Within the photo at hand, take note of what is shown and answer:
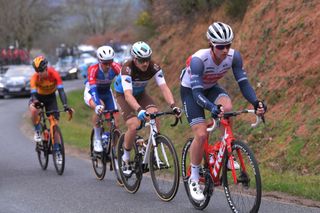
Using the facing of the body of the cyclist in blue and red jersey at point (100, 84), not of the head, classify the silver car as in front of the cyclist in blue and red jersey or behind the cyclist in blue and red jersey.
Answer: behind

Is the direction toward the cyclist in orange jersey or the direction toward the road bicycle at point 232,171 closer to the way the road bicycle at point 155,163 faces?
the road bicycle

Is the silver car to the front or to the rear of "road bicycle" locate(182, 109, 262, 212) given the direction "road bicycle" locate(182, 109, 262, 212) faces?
to the rear

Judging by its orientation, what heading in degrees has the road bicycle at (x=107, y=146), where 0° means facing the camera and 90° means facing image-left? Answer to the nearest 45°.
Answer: approximately 315°

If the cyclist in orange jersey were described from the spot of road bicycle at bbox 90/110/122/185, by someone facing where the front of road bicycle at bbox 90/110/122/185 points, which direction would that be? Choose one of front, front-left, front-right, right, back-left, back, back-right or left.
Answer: back
